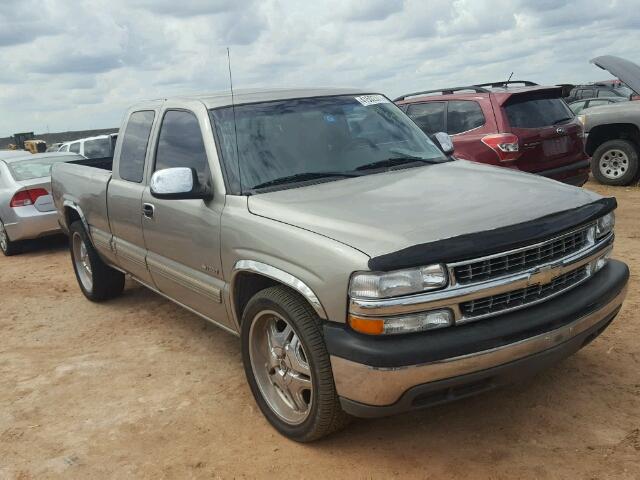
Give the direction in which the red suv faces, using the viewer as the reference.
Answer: facing away from the viewer and to the left of the viewer

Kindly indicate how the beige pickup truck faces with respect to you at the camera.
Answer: facing the viewer and to the right of the viewer

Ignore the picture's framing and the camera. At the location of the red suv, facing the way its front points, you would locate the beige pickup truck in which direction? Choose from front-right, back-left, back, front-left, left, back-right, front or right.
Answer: back-left

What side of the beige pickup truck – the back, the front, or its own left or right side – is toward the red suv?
left
